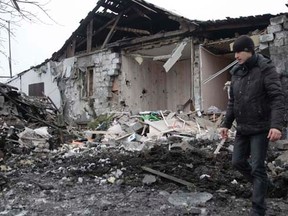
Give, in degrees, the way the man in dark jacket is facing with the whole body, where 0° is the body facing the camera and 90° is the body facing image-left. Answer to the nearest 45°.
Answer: approximately 45°

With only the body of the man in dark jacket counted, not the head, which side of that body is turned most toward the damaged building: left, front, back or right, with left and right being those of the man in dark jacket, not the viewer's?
right
